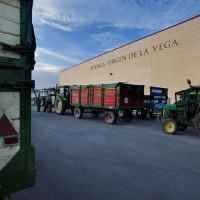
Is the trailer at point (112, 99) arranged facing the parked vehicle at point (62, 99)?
yes

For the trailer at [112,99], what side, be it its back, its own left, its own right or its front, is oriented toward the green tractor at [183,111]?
back

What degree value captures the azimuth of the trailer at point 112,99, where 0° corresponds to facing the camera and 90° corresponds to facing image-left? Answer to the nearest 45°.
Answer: approximately 135°

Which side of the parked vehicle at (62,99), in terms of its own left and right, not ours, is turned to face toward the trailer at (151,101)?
back

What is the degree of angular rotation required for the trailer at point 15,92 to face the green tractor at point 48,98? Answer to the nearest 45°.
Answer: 0° — it already faces it

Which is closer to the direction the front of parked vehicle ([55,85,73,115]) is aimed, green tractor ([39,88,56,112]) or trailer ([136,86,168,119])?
the green tractor

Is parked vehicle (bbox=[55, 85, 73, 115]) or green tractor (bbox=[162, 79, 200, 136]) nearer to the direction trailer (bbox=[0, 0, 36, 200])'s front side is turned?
the parked vehicle

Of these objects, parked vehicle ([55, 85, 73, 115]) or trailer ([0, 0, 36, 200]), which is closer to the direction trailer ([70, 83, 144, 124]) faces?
the parked vehicle

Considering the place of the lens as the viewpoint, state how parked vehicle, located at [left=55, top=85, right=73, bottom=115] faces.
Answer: facing away from the viewer and to the left of the viewer
